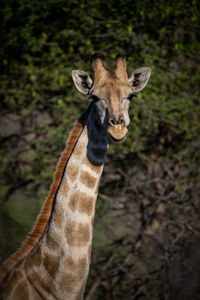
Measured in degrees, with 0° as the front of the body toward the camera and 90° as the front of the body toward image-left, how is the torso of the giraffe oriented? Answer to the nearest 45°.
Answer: approximately 315°
